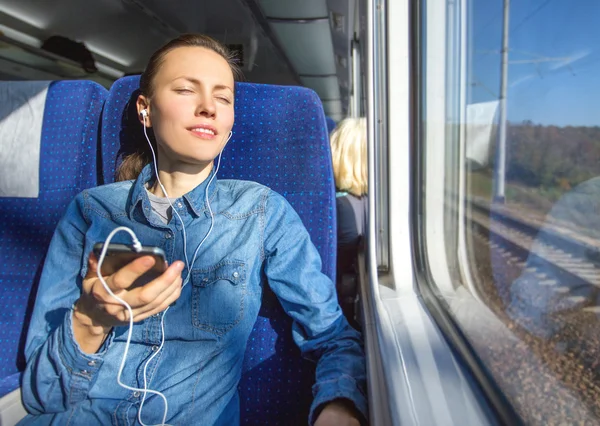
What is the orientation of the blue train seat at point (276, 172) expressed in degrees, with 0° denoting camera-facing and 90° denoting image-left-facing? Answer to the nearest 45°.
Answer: approximately 0°

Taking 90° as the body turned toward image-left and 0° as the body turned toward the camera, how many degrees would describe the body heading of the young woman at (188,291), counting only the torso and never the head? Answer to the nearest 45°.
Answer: approximately 0°

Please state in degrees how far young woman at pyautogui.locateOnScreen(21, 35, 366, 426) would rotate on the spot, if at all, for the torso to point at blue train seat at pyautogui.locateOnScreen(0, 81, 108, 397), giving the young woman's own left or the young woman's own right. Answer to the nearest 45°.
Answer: approximately 135° to the young woman's own right

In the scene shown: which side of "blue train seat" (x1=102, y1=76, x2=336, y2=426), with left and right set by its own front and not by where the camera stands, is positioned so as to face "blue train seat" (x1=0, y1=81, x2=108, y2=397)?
right

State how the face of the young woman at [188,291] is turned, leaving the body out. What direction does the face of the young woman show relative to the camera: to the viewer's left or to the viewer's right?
to the viewer's right
